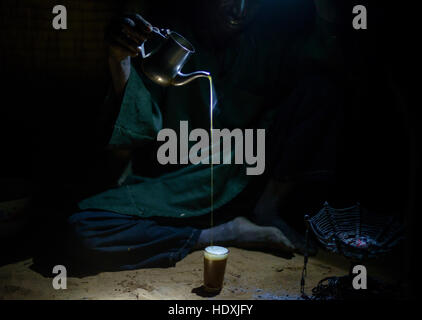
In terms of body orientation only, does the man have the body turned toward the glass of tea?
yes

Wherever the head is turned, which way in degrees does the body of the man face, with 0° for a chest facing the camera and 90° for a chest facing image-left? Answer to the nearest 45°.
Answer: approximately 0°
